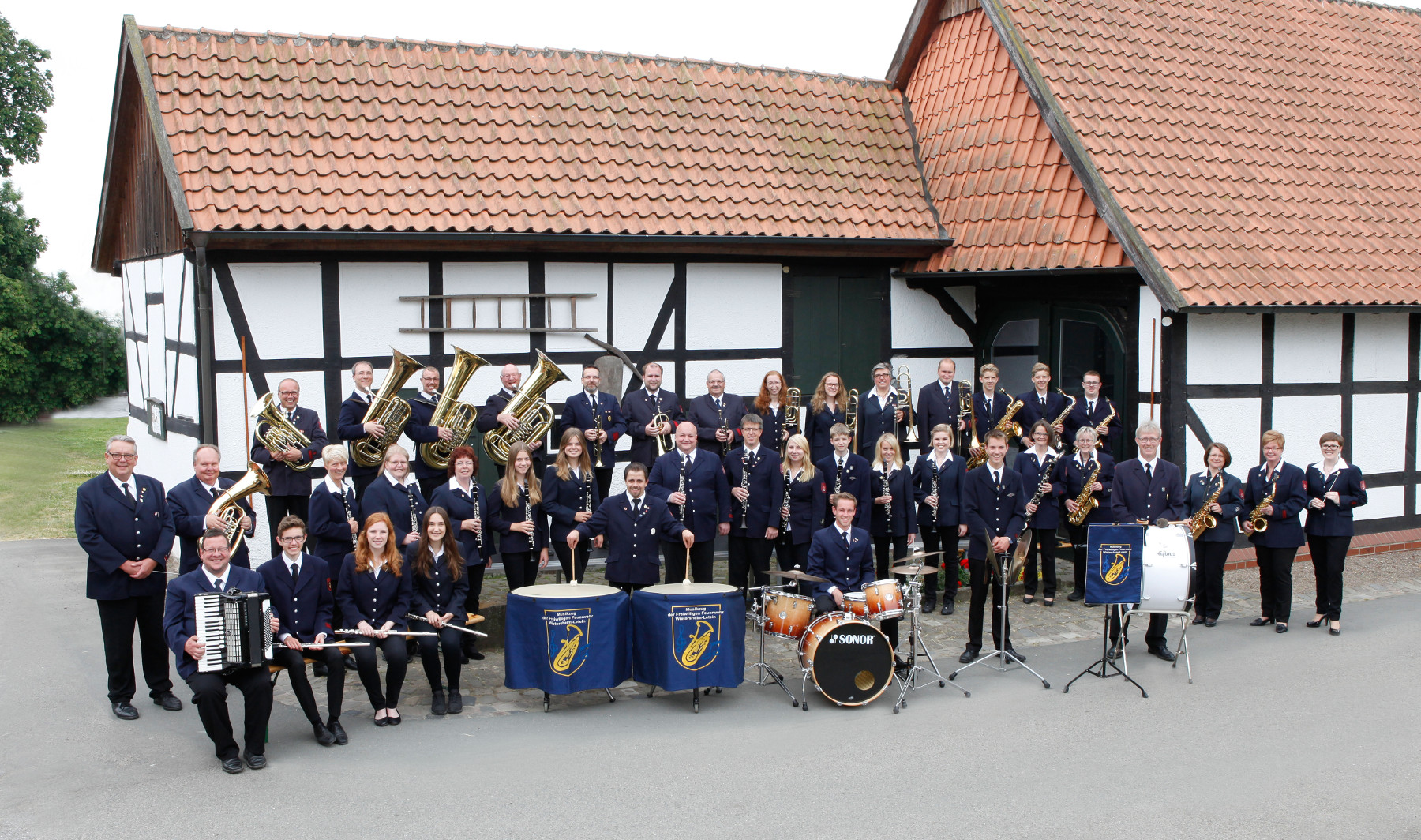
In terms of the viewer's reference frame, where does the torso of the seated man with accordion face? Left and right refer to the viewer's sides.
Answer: facing the viewer

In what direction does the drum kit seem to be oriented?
toward the camera

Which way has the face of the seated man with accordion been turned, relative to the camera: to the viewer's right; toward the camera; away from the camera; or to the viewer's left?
toward the camera

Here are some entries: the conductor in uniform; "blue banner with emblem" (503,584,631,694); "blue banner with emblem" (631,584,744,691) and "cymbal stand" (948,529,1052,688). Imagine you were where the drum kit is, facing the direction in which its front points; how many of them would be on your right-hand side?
3

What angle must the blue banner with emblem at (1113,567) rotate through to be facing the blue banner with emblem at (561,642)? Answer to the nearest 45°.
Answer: approximately 45° to its right

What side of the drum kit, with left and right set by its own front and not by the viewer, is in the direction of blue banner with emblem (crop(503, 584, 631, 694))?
right

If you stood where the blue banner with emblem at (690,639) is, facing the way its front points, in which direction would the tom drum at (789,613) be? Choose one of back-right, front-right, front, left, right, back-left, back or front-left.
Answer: left

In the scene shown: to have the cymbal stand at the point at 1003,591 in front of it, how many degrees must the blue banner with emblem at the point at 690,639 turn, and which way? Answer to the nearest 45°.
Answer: approximately 90° to its left

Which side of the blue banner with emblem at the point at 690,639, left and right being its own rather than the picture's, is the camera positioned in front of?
front

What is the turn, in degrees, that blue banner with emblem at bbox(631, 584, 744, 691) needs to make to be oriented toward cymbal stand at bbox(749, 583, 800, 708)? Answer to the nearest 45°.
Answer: approximately 135° to its left

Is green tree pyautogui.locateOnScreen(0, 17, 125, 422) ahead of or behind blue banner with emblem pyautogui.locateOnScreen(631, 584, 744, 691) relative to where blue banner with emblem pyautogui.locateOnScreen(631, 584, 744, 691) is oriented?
behind

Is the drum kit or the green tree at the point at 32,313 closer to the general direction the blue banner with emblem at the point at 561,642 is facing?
the drum kit

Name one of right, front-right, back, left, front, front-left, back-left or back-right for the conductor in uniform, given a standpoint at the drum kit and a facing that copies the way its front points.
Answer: right

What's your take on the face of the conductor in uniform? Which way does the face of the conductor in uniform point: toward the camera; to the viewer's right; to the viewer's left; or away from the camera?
toward the camera

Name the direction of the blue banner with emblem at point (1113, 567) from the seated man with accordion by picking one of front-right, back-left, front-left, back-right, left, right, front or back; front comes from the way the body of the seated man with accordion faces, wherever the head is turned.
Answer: left

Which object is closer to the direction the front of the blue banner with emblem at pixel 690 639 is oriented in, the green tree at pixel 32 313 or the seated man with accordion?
the seated man with accordion

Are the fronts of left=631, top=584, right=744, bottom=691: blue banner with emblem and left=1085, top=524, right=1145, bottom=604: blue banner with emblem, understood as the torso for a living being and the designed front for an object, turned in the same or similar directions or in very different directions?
same or similar directions
